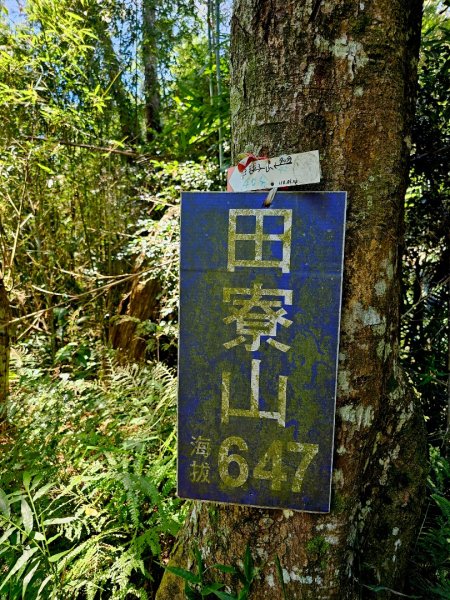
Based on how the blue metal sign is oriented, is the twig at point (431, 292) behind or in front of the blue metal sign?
behind

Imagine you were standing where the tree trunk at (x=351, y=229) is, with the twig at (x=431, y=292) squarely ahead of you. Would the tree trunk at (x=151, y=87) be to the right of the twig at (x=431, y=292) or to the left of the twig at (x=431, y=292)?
left

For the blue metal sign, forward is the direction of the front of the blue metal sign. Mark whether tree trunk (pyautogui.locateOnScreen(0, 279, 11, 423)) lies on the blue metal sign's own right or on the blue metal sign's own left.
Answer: on the blue metal sign's own right

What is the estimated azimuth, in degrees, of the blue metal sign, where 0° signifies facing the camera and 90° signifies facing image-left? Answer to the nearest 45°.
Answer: approximately 0°

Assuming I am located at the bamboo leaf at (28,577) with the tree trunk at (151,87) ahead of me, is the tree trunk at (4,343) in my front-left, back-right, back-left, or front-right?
front-left

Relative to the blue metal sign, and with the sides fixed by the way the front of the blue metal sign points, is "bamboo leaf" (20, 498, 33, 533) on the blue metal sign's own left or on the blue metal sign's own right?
on the blue metal sign's own right

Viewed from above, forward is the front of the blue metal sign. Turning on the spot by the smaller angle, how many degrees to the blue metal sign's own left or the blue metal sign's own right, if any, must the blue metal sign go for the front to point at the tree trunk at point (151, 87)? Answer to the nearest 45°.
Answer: approximately 180°
